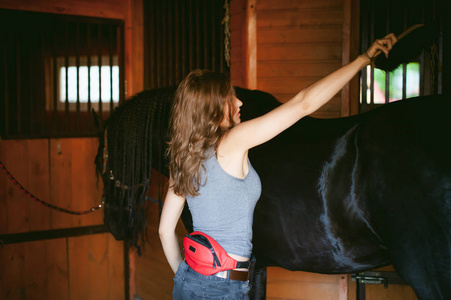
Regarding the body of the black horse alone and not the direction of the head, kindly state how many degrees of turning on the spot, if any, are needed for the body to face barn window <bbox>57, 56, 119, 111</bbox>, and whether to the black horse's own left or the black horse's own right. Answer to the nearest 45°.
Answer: approximately 45° to the black horse's own right

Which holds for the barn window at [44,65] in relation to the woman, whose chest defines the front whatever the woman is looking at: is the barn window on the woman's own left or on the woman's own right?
on the woman's own left

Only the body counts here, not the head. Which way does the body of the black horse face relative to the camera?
to the viewer's left

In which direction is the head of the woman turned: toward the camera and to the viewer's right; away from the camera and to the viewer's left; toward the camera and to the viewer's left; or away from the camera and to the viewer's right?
away from the camera and to the viewer's right

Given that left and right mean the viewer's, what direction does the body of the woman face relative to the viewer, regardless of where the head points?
facing away from the viewer and to the right of the viewer

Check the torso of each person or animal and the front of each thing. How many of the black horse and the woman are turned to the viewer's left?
1
